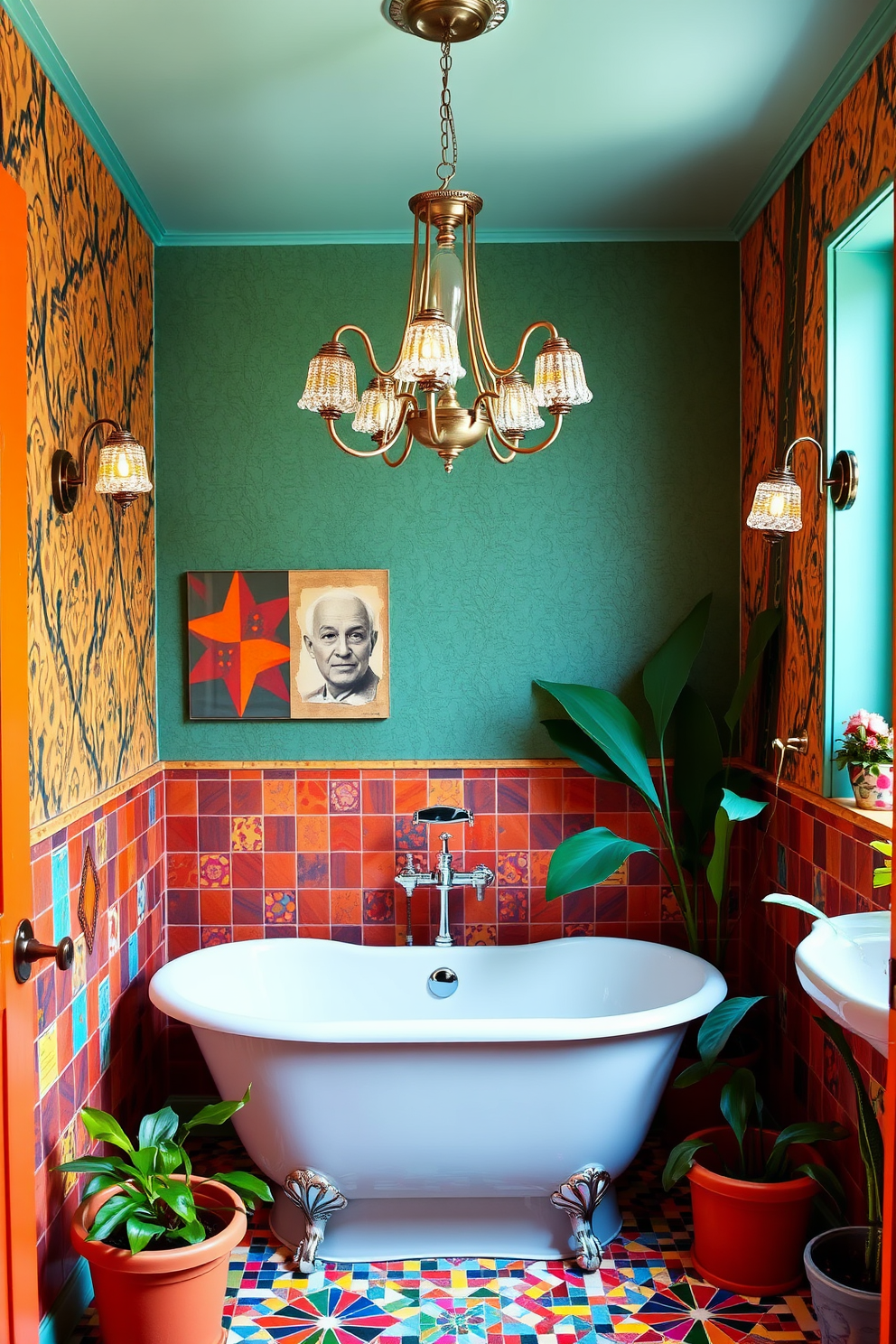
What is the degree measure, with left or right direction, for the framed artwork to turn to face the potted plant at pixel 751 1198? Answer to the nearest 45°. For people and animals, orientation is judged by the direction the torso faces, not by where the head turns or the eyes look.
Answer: approximately 45° to its left

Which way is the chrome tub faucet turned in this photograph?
toward the camera

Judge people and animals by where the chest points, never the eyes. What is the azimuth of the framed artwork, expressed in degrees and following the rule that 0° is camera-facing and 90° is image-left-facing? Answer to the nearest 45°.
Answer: approximately 0°

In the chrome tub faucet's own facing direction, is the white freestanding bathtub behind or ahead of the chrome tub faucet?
ahead

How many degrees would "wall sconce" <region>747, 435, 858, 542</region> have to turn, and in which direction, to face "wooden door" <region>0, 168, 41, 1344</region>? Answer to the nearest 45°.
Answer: approximately 45° to its left

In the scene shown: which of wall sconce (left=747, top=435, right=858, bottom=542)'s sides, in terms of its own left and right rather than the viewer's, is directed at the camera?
left

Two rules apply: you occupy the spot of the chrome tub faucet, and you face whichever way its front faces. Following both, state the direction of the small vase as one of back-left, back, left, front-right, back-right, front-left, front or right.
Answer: front-left

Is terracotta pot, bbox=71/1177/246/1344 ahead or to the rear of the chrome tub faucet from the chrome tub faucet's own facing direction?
ahead

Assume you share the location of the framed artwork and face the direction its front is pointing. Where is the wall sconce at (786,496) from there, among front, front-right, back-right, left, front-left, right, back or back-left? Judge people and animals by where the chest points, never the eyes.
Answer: front-left

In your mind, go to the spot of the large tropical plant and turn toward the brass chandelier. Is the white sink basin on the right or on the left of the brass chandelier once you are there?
left

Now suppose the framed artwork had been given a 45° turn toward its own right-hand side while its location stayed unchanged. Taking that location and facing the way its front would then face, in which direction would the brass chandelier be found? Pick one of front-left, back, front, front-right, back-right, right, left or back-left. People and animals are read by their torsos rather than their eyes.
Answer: front-left
